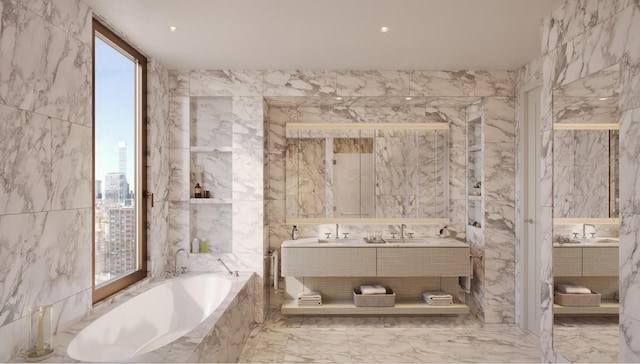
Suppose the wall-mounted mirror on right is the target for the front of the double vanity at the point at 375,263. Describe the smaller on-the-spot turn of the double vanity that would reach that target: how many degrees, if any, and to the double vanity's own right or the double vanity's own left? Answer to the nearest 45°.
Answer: approximately 45° to the double vanity's own left

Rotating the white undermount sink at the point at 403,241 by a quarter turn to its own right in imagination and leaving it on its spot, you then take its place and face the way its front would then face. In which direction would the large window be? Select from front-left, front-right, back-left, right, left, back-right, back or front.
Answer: front-left

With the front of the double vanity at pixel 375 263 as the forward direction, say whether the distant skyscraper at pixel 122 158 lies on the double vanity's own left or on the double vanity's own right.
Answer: on the double vanity's own right

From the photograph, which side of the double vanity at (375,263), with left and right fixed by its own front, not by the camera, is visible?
front

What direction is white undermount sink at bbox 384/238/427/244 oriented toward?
toward the camera
